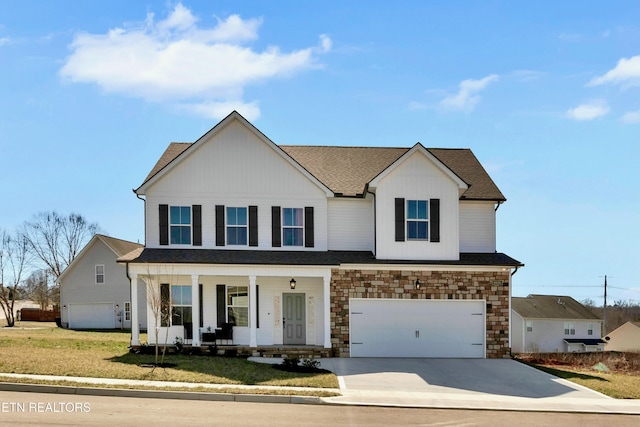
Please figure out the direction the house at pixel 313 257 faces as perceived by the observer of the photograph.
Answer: facing the viewer

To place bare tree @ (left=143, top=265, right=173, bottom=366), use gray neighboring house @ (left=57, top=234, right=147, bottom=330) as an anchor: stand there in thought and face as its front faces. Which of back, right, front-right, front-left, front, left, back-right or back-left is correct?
front

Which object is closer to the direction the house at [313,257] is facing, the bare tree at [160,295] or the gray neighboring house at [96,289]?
the bare tree

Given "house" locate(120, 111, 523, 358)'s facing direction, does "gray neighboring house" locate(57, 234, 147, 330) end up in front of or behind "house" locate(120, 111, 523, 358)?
behind

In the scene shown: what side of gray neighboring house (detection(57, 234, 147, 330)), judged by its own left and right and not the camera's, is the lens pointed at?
front

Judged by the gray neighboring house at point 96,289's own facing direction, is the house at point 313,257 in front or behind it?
in front

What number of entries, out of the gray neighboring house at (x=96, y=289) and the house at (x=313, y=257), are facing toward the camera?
2
